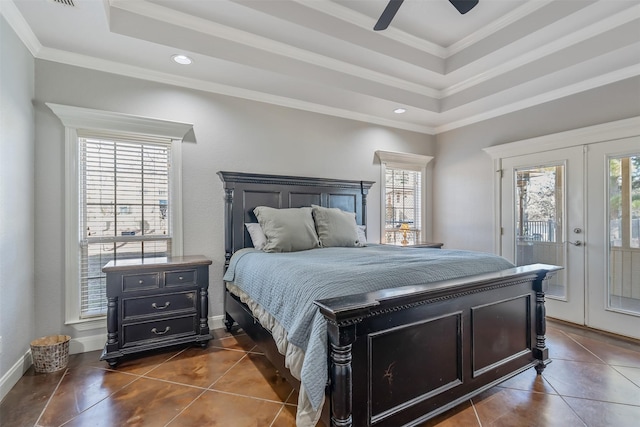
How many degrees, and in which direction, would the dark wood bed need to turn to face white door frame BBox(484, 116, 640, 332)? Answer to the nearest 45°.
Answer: approximately 90° to its left

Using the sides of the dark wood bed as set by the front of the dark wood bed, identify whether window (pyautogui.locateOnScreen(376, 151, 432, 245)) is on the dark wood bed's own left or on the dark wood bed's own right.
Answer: on the dark wood bed's own left

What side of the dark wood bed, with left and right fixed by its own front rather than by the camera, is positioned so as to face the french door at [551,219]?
left

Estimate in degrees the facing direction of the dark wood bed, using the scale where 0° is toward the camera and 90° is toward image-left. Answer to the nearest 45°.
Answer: approximately 315°

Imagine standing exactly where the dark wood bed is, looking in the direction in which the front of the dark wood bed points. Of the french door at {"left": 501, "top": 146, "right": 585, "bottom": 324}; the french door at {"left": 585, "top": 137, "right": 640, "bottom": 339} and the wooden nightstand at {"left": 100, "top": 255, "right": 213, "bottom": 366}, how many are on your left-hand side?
2

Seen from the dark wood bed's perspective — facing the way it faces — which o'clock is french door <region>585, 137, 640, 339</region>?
The french door is roughly at 9 o'clock from the dark wood bed.

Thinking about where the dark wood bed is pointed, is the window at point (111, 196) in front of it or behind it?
behind
